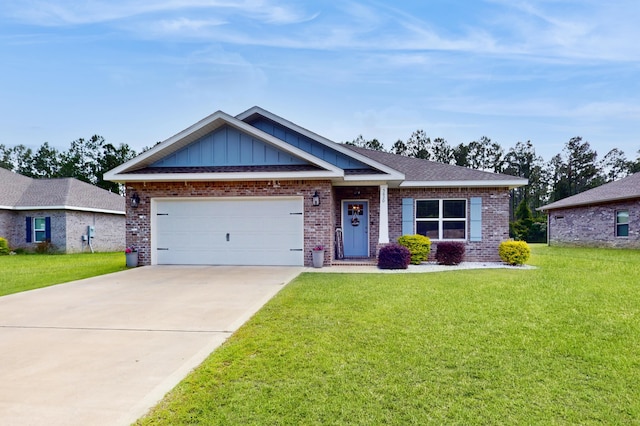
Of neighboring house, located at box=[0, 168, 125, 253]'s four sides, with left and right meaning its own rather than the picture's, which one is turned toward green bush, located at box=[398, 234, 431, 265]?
left

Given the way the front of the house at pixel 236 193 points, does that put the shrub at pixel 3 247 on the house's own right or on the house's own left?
on the house's own right

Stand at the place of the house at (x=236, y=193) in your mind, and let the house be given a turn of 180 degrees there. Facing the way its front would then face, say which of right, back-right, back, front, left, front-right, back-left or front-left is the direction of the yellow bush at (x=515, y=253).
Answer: right

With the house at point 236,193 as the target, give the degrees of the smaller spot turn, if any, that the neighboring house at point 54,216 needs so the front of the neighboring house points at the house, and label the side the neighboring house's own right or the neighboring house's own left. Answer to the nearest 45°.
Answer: approximately 45° to the neighboring house's own left

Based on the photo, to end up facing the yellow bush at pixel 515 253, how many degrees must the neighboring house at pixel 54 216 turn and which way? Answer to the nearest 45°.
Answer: approximately 90° to its left

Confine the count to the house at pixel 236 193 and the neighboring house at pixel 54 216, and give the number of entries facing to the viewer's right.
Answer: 0

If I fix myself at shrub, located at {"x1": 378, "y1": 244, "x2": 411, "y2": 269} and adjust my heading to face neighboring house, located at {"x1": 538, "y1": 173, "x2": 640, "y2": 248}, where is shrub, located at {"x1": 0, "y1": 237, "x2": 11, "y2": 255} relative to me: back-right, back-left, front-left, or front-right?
back-left

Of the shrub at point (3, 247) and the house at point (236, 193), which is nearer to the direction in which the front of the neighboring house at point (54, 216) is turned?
the shrub

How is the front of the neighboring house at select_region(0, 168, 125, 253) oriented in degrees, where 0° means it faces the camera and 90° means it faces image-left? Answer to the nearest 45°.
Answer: approximately 45°

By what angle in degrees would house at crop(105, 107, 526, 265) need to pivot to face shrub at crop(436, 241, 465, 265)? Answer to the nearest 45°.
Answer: approximately 90° to its left

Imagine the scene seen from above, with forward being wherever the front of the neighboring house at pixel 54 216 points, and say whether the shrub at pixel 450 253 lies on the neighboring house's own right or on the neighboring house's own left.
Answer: on the neighboring house's own left

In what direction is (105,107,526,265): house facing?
toward the camera

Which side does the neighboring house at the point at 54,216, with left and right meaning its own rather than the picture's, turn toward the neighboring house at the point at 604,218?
left

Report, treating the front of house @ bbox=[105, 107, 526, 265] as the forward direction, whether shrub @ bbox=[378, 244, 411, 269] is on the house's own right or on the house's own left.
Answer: on the house's own left
